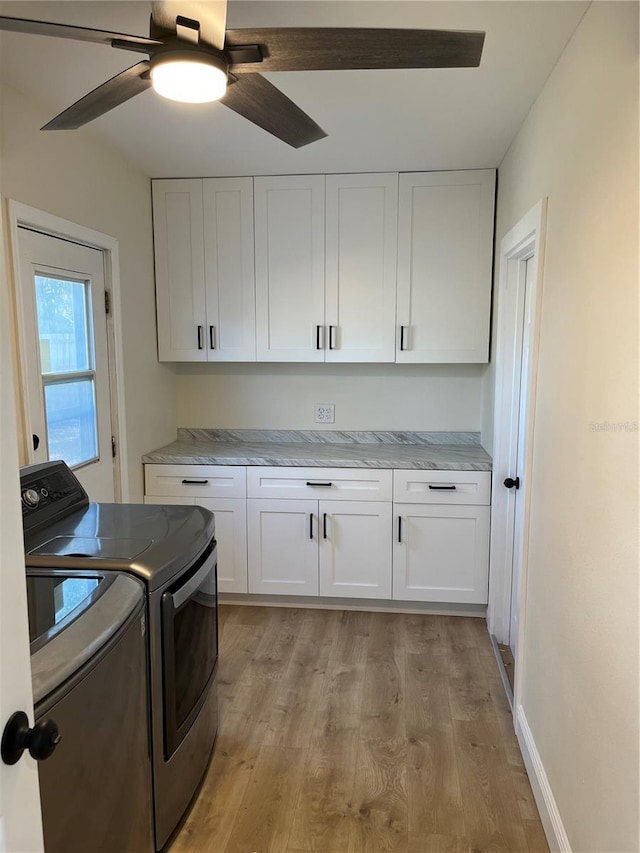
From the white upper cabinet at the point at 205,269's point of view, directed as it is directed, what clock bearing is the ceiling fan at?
The ceiling fan is roughly at 12 o'clock from the white upper cabinet.

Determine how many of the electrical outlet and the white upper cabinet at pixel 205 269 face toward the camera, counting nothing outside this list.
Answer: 2

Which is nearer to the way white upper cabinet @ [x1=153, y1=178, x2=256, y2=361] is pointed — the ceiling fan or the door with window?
the ceiling fan

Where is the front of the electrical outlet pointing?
toward the camera

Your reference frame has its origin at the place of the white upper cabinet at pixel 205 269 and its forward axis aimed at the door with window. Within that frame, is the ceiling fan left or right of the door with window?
left

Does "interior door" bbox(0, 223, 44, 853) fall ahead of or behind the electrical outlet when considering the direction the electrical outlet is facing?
ahead

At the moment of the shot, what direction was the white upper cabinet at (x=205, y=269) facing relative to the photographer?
facing the viewer

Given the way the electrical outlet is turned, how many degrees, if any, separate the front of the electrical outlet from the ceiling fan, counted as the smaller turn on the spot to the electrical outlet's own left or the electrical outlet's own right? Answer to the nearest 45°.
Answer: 0° — it already faces it

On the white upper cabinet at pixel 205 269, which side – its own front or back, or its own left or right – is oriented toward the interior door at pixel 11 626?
front

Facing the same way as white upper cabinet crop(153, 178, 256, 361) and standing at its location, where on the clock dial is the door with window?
The door with window is roughly at 1 o'clock from the white upper cabinet.
